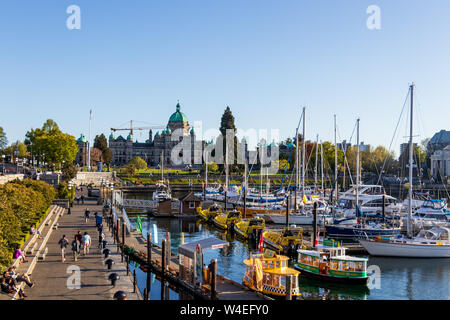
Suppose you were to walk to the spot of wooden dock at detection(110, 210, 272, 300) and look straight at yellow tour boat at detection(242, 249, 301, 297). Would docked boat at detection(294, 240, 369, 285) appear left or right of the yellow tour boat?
left

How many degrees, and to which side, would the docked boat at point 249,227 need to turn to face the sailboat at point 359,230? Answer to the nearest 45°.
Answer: approximately 135° to its right

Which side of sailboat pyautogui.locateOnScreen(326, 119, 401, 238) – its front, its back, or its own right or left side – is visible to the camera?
left

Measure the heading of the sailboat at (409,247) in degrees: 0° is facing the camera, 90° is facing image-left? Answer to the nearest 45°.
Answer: approximately 90°

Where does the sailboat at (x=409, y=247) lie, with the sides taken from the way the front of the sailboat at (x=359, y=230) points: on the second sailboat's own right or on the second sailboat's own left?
on the second sailboat's own left

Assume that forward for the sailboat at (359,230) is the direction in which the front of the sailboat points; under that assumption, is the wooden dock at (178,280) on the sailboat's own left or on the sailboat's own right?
on the sailboat's own left

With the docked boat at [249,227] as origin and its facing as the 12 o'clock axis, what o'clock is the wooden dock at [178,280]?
The wooden dock is roughly at 11 o'clock from the docked boat.
